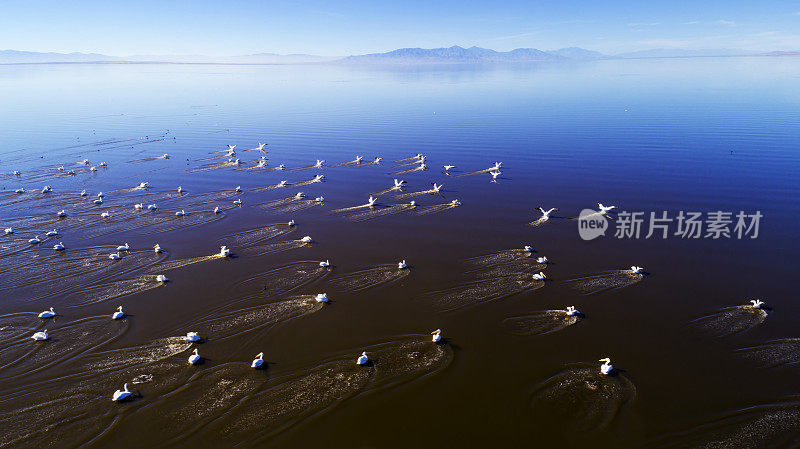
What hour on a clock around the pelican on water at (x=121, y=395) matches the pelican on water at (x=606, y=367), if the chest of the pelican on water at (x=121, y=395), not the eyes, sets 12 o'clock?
the pelican on water at (x=606, y=367) is roughly at 1 o'clock from the pelican on water at (x=121, y=395).

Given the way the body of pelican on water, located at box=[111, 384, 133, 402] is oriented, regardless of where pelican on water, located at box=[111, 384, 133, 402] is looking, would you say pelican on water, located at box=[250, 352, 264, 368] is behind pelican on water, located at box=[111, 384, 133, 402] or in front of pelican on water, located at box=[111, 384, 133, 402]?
in front

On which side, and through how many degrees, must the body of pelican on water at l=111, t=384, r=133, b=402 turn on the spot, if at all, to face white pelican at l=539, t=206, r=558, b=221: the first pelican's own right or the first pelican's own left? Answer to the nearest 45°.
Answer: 0° — it already faces it

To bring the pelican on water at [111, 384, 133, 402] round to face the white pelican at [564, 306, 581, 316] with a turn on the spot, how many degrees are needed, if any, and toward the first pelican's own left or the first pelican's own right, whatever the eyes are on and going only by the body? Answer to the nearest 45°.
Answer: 0° — it already faces it

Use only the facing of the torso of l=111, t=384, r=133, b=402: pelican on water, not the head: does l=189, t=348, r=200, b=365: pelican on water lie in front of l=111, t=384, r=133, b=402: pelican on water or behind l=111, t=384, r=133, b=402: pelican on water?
in front

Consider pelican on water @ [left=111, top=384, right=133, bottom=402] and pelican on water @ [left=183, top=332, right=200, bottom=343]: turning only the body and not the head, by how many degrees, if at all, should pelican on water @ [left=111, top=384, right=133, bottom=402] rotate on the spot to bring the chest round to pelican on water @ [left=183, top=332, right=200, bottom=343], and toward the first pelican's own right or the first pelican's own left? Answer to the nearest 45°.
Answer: approximately 45° to the first pelican's own left

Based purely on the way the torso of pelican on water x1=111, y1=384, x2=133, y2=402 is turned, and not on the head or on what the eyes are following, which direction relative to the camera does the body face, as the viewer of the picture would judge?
to the viewer's right
